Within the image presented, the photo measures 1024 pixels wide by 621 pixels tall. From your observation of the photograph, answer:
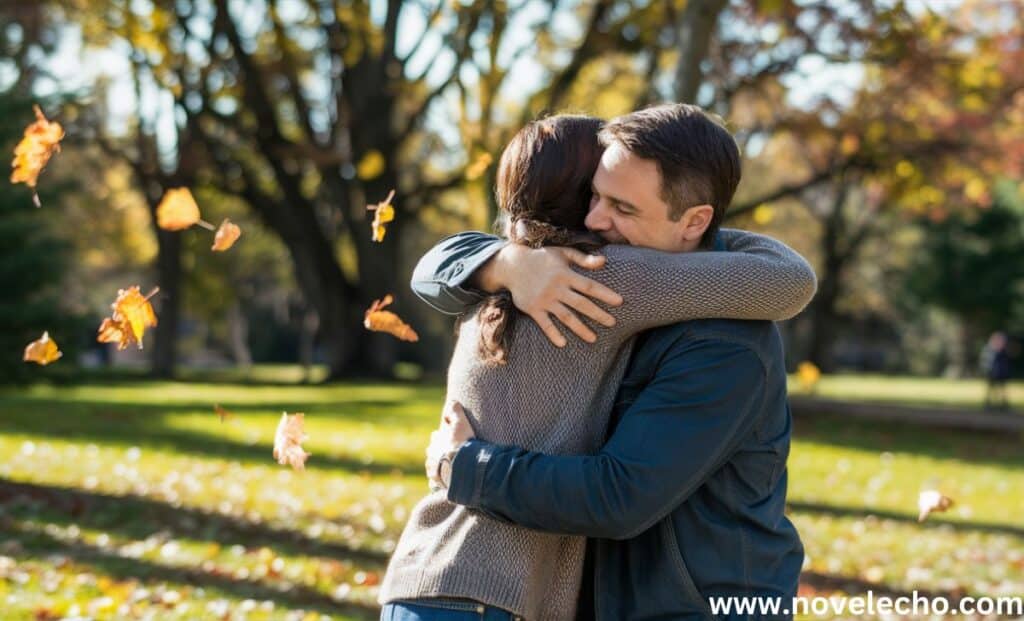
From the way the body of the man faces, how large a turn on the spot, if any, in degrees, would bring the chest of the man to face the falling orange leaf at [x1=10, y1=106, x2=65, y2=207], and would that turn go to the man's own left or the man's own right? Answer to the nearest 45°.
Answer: approximately 45° to the man's own right

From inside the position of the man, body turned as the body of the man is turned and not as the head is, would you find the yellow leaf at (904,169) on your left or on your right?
on your right

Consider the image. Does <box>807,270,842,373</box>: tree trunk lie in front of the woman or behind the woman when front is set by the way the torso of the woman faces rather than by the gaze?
in front

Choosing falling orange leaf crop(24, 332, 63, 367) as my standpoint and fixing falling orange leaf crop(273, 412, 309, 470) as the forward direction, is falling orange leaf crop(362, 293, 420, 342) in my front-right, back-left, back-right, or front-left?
front-left

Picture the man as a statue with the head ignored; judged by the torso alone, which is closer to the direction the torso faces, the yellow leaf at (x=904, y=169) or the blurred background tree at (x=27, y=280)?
the blurred background tree

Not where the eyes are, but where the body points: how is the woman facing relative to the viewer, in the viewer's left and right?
facing away from the viewer and to the right of the viewer

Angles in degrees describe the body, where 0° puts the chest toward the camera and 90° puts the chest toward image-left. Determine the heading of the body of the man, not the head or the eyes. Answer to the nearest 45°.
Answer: approximately 90°

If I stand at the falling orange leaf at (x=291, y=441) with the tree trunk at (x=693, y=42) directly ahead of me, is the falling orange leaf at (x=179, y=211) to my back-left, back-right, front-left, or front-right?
front-left

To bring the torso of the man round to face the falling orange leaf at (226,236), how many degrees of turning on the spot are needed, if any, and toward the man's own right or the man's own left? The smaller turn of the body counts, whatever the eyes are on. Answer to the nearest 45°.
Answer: approximately 45° to the man's own right

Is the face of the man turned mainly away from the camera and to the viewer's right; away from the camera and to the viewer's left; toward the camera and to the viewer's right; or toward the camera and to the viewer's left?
toward the camera and to the viewer's left

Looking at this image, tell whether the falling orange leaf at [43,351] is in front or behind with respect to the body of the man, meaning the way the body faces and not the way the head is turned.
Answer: in front

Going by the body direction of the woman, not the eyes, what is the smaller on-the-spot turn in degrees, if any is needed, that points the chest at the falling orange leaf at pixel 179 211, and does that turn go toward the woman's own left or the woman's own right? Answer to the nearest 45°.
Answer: approximately 90° to the woman's own left

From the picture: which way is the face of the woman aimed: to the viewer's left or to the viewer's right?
to the viewer's right

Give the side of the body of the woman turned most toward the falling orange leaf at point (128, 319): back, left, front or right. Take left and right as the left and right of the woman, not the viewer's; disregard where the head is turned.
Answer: left

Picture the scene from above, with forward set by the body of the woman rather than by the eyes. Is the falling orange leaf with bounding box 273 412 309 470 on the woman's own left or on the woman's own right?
on the woman's own left
